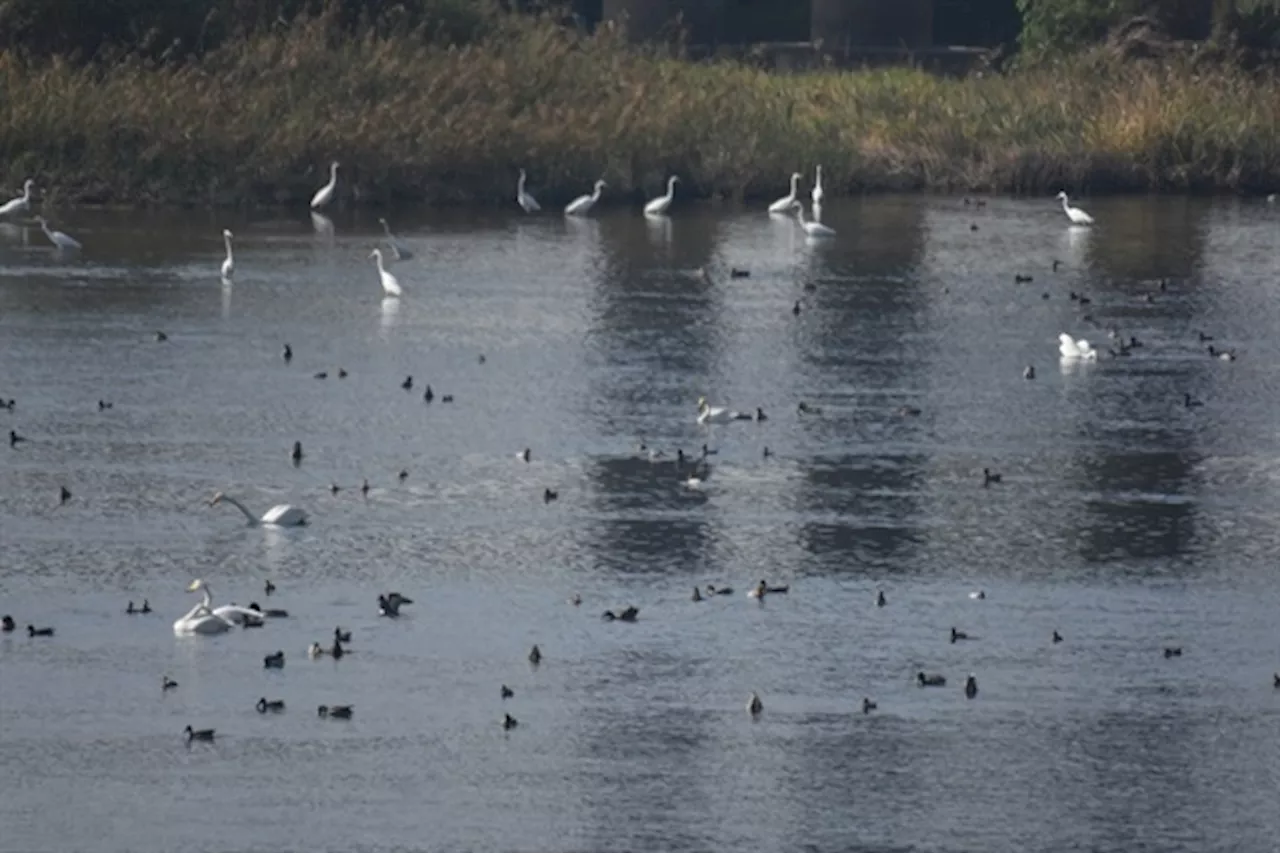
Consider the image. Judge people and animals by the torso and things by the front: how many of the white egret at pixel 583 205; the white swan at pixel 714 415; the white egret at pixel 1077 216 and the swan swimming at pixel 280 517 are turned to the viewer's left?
3

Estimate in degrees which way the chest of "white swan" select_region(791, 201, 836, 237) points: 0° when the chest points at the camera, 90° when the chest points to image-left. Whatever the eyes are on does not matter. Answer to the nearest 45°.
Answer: approximately 90°

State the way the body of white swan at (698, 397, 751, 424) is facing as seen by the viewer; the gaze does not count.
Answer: to the viewer's left
